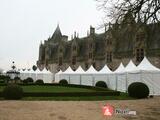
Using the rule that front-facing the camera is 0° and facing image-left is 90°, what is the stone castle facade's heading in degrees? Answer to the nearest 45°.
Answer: approximately 45°

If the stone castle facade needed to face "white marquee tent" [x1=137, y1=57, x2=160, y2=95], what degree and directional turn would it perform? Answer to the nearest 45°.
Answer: approximately 45° to its left

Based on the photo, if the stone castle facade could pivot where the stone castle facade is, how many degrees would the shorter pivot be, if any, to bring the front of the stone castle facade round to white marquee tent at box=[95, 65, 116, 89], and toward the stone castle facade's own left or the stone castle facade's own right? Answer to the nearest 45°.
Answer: approximately 45° to the stone castle facade's own left

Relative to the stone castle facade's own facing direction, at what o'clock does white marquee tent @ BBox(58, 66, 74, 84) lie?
The white marquee tent is roughly at 2 o'clock from the stone castle facade.

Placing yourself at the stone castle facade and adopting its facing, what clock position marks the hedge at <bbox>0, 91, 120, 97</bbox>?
The hedge is roughly at 11 o'clock from the stone castle facade.

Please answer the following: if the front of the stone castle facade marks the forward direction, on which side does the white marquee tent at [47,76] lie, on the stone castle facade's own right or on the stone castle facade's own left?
on the stone castle facade's own right
